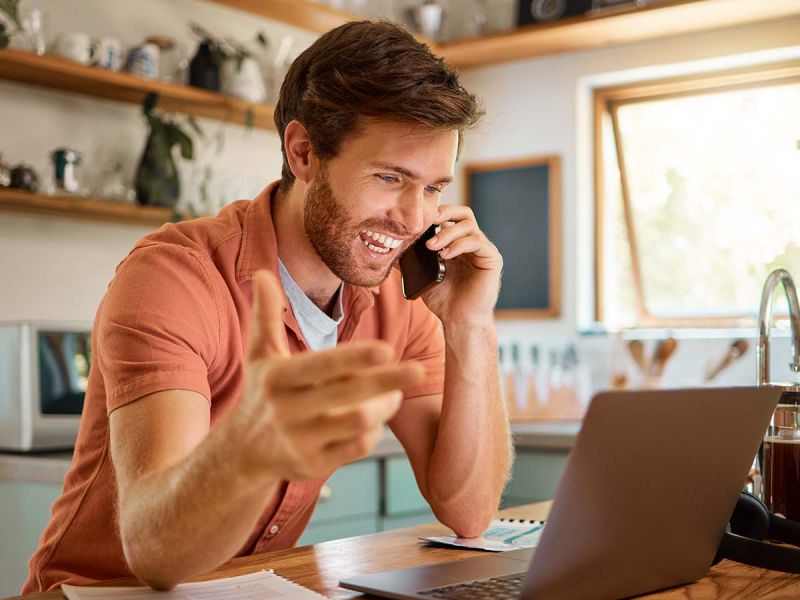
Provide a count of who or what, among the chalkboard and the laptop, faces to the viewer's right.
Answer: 0

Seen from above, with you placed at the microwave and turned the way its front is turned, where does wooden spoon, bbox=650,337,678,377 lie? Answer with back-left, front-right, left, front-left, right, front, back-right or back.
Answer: front-left

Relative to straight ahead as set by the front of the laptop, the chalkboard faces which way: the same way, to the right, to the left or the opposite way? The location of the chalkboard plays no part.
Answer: to the left

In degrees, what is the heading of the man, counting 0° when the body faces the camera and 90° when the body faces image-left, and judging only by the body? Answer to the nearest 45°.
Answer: approximately 315°

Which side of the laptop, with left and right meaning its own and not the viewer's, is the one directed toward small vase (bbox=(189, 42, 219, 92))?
front

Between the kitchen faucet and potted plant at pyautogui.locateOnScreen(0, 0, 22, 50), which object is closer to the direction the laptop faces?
the potted plant

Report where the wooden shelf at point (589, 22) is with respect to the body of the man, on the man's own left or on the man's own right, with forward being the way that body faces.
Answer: on the man's own left

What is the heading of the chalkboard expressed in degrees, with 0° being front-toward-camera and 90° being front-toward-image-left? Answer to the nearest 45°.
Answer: approximately 45°

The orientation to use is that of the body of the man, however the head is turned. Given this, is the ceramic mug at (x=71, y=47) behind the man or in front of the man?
behind

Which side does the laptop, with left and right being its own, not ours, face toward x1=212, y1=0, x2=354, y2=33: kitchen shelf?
front

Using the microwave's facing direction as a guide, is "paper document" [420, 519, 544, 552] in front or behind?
in front

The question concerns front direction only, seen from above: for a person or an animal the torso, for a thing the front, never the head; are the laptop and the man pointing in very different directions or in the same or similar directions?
very different directions

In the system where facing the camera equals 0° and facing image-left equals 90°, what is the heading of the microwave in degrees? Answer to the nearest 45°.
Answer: approximately 315°

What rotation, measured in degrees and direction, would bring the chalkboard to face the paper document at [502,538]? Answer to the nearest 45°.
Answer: approximately 45° to its left
